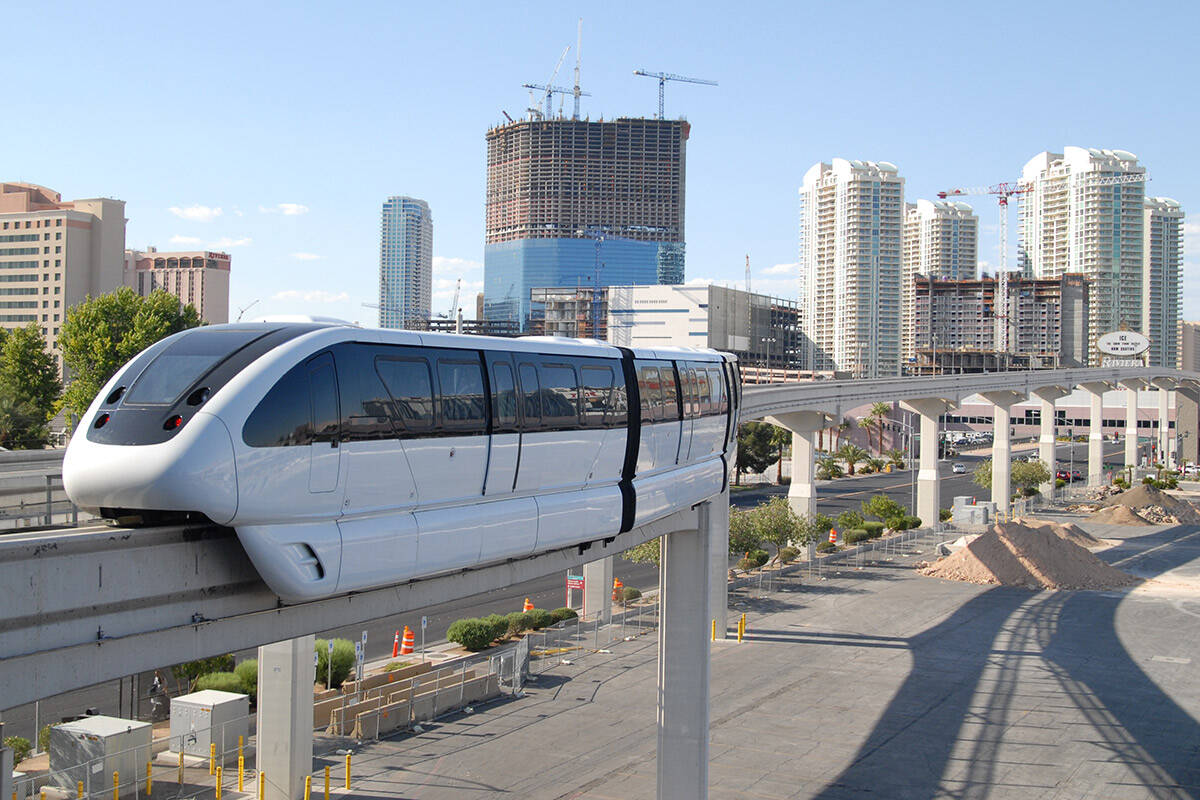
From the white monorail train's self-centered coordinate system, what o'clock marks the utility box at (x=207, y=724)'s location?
The utility box is roughly at 4 o'clock from the white monorail train.

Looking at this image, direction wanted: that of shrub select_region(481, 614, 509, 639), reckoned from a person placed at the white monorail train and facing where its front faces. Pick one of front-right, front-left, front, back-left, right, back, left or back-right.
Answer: back-right

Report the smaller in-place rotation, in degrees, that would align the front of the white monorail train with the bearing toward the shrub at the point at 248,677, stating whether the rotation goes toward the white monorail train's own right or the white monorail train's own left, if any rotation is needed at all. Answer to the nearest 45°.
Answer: approximately 135° to the white monorail train's own right

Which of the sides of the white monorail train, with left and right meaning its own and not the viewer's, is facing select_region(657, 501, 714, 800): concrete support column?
back

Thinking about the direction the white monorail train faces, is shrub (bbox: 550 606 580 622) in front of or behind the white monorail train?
behind

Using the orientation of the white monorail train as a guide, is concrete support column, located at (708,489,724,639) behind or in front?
behind

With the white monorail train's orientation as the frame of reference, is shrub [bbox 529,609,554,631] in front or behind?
behind

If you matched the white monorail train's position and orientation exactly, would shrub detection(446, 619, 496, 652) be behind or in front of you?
behind

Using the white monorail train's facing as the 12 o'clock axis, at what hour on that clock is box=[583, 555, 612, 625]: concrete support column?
The concrete support column is roughly at 5 o'clock from the white monorail train.

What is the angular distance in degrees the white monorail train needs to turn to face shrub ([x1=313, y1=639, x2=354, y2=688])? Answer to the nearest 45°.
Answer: approximately 135° to its right

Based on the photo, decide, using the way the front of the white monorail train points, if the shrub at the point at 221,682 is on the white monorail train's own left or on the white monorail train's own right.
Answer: on the white monorail train's own right

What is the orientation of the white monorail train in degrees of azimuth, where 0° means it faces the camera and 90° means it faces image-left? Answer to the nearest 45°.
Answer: approximately 45°
